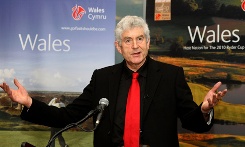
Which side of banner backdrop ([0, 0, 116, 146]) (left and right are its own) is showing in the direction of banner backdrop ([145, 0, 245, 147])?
left

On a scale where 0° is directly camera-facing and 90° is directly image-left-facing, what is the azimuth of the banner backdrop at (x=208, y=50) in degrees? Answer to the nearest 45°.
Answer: approximately 0°

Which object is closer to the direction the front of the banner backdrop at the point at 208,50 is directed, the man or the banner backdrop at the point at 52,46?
the man

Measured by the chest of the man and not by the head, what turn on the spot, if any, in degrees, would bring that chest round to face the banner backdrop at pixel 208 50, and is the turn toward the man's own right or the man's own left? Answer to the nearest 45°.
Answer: approximately 135° to the man's own left

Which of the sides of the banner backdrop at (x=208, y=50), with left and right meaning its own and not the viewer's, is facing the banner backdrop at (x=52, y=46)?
right

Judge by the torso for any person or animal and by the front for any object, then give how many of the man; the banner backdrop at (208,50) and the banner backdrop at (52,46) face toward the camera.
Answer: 3

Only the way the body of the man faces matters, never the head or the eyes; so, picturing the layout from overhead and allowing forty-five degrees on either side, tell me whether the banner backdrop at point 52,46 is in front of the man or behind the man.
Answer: behind

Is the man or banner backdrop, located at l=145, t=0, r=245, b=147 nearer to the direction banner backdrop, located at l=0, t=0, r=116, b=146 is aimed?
the man

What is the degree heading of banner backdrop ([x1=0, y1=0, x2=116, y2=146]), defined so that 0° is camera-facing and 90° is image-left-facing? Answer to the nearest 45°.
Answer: approximately 0°
